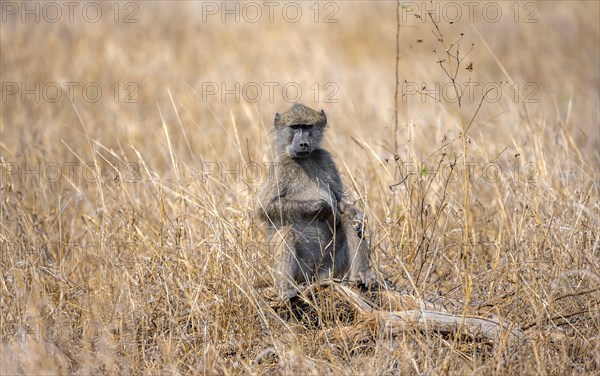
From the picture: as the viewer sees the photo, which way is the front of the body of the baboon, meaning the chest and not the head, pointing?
toward the camera
